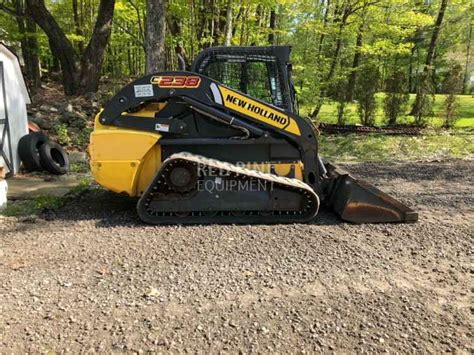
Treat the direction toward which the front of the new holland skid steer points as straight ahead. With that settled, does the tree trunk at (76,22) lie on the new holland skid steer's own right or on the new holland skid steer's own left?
on the new holland skid steer's own left

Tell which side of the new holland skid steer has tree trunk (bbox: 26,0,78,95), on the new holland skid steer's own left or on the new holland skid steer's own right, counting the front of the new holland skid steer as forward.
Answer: on the new holland skid steer's own left

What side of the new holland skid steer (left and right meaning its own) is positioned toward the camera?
right

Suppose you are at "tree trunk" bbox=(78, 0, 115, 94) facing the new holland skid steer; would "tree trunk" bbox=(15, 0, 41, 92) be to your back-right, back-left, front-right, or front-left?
back-right

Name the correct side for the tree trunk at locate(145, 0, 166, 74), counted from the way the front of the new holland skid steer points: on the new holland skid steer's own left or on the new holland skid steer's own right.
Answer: on the new holland skid steer's own left

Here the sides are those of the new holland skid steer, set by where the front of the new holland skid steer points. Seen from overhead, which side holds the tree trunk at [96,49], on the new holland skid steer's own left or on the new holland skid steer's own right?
on the new holland skid steer's own left

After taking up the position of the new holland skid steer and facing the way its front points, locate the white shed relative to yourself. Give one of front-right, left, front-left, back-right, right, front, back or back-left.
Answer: back-left

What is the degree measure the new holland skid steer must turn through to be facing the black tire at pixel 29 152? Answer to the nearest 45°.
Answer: approximately 135° to its left

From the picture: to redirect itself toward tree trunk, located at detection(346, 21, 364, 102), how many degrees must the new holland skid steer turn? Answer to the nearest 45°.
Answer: approximately 90° to its left

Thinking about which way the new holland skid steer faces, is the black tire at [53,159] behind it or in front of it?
behind
